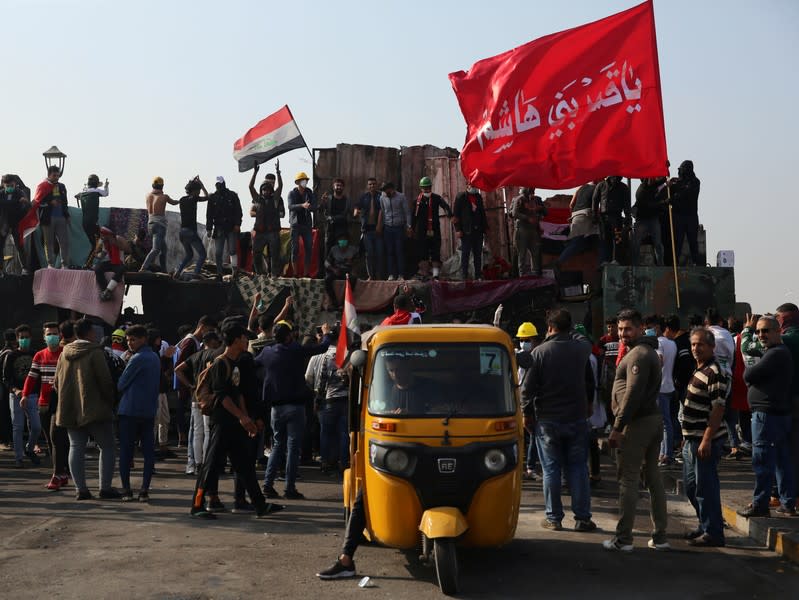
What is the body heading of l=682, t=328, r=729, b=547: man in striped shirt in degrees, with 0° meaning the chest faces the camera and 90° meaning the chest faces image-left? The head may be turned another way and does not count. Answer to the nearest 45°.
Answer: approximately 45°

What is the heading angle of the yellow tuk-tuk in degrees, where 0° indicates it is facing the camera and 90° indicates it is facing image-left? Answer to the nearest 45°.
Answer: approximately 0°

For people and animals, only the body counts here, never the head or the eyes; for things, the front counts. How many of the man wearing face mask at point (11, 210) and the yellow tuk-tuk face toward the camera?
2

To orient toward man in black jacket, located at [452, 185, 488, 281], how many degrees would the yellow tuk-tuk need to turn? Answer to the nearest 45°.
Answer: approximately 180°

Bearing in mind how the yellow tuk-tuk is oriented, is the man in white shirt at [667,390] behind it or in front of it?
behind

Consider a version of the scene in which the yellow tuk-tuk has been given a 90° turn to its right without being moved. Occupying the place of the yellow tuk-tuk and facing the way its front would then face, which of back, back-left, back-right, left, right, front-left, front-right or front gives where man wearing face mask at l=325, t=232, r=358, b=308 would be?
right
